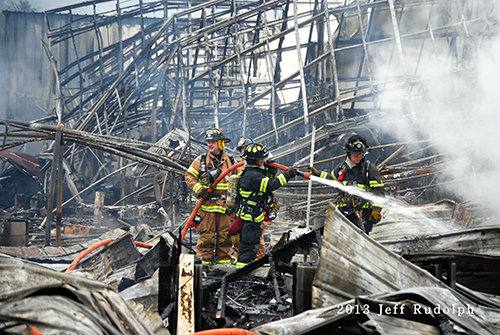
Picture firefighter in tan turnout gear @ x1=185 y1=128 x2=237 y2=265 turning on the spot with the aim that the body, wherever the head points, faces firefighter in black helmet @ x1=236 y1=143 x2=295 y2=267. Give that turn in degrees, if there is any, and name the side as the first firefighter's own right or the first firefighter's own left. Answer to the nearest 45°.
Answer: approximately 45° to the first firefighter's own left

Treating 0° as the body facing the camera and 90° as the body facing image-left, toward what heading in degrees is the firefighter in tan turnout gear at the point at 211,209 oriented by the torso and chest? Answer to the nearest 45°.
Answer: approximately 0°

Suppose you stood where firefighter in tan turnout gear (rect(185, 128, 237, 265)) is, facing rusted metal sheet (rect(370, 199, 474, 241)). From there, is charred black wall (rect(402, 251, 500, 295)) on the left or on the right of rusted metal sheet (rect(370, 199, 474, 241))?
right

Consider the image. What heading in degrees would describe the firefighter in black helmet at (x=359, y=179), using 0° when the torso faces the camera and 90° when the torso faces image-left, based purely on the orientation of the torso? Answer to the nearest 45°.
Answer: approximately 0°

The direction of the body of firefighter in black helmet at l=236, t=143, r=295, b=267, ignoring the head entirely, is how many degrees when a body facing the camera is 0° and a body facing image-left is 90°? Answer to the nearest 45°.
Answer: approximately 225°

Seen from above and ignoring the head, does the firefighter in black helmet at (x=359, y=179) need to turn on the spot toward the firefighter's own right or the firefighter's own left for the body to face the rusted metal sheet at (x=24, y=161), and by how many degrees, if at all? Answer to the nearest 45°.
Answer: approximately 135° to the firefighter's own right

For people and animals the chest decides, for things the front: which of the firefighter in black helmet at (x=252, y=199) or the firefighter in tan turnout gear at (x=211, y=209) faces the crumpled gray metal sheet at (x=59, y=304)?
the firefighter in tan turnout gear

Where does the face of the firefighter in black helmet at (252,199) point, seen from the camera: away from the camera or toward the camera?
away from the camera

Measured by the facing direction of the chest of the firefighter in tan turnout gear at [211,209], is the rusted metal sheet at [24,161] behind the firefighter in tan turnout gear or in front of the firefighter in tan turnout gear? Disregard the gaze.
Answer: behind
